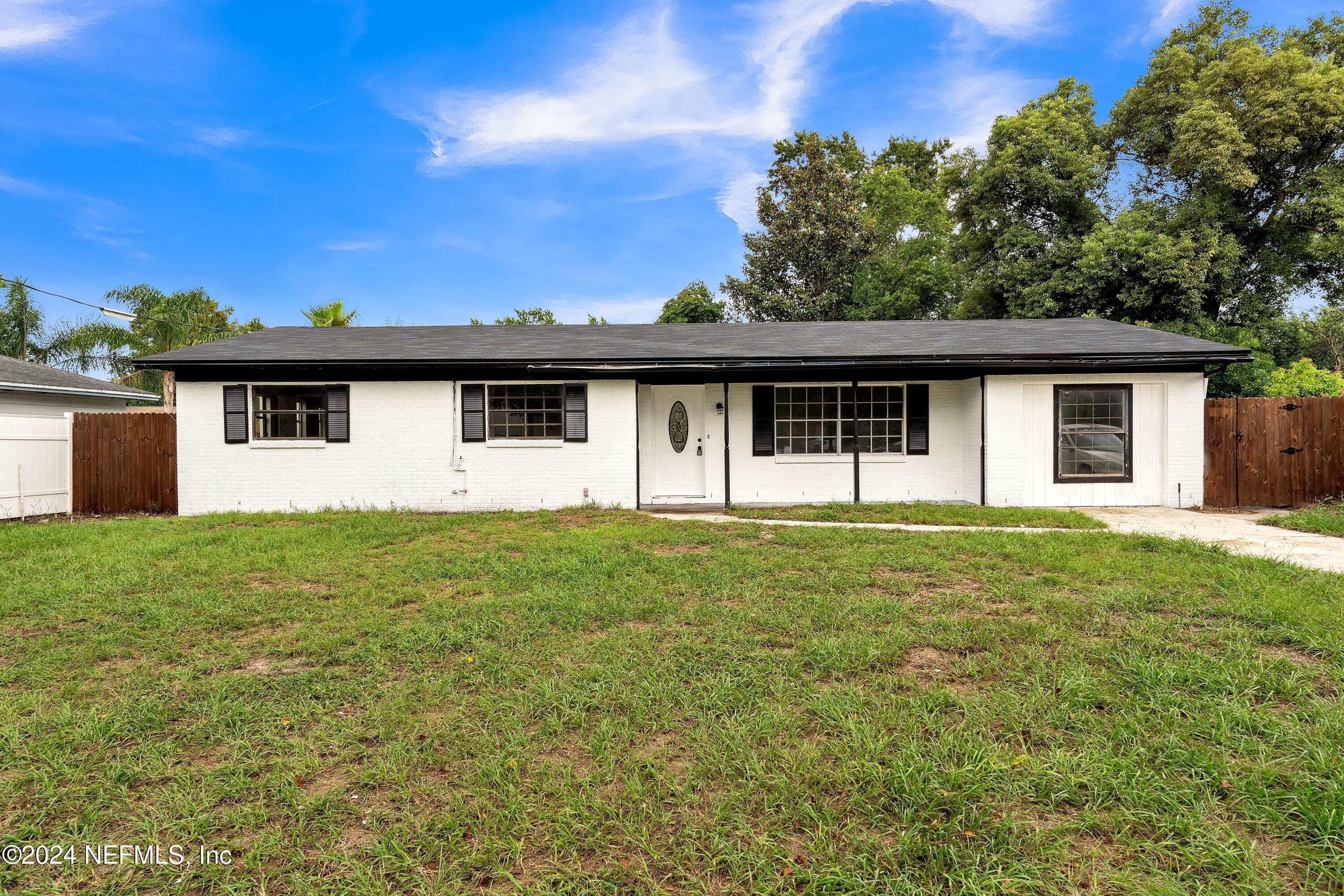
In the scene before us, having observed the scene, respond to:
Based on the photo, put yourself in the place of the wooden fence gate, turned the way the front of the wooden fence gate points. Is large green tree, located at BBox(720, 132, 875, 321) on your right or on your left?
on your right

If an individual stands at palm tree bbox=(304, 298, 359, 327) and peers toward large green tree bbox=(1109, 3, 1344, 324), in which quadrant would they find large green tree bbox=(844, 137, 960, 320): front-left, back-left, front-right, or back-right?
front-left

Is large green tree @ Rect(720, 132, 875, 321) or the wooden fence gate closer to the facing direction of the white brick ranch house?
the wooden fence gate

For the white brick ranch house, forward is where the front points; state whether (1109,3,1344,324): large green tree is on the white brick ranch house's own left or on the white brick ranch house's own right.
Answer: on the white brick ranch house's own left

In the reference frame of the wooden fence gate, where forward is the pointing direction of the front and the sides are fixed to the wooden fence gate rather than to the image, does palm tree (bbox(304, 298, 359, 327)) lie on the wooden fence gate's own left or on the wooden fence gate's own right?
on the wooden fence gate's own right

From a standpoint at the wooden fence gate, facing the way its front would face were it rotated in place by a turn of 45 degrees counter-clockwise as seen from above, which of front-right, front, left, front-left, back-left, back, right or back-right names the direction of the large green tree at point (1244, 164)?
back-left

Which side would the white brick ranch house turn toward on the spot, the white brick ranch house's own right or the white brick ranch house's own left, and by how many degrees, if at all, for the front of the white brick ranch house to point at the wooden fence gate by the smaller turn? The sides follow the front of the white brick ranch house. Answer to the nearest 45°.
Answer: approximately 90° to the white brick ranch house's own left

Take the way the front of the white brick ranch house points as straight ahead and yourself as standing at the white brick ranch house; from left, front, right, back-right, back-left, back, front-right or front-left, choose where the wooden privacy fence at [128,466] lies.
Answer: right

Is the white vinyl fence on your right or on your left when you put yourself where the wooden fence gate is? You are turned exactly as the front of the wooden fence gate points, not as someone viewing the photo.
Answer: on your right

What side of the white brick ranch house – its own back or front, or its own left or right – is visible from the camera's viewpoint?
front

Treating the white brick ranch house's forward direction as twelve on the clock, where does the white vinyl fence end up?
The white vinyl fence is roughly at 3 o'clock from the white brick ranch house.

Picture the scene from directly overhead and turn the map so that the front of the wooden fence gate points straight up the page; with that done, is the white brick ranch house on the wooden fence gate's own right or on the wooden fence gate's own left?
on the wooden fence gate's own right

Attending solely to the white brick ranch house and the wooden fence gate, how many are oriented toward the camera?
2

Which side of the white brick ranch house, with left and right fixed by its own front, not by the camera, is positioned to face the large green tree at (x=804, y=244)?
back
